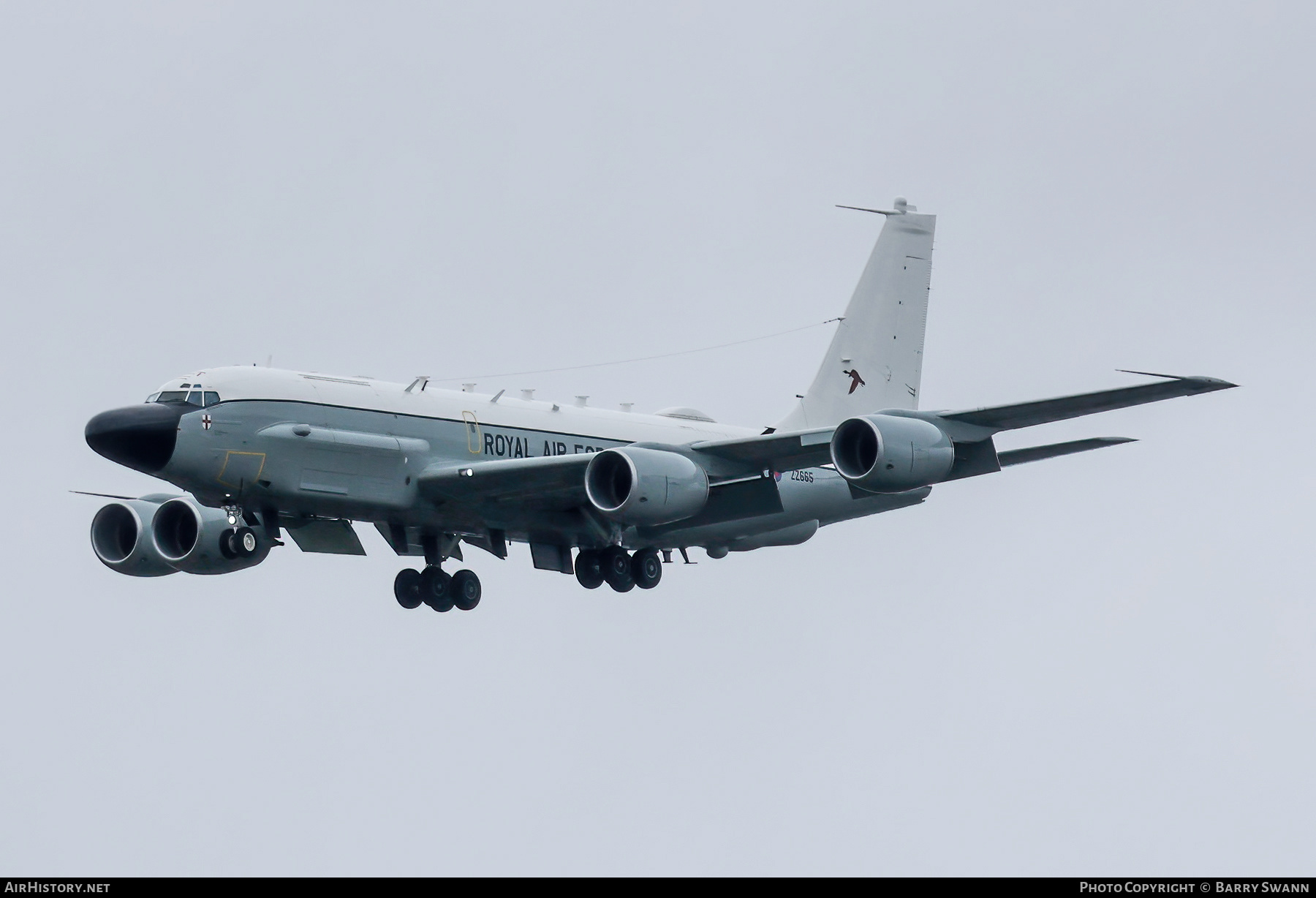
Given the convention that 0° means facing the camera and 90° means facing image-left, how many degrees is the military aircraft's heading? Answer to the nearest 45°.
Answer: approximately 45°
